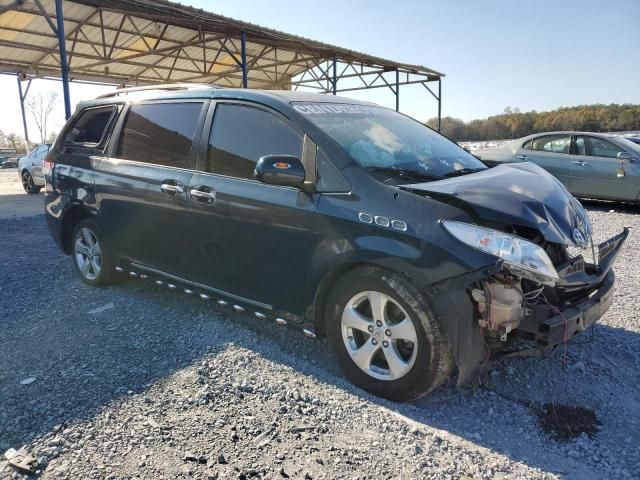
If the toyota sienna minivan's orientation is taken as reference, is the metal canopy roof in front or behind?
behind

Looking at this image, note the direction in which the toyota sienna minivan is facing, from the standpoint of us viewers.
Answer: facing the viewer and to the right of the viewer

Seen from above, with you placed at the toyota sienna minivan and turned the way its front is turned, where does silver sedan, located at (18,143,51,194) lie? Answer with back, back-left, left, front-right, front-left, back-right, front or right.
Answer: back

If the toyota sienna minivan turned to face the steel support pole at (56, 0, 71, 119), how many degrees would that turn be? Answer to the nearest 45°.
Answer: approximately 180°
